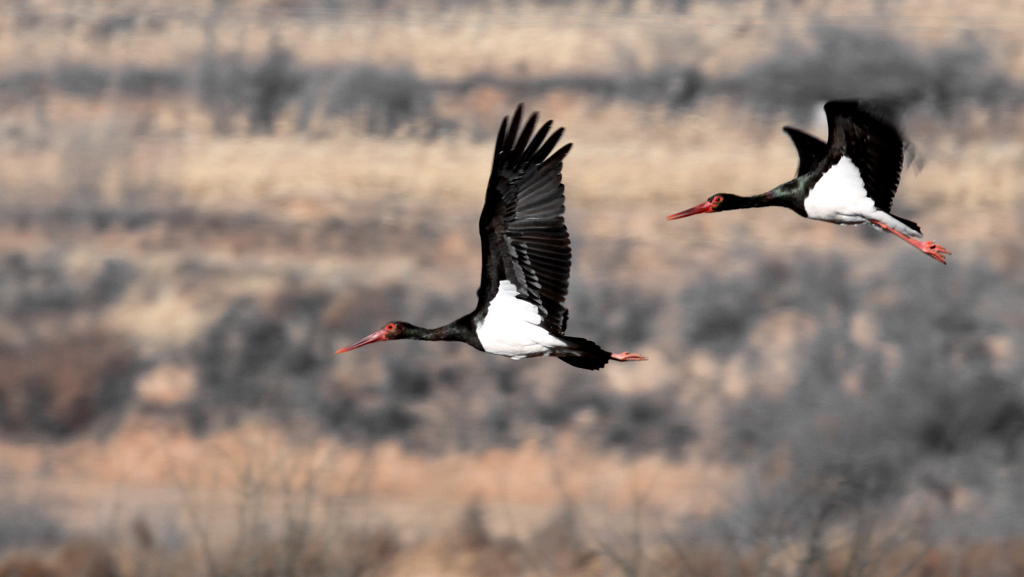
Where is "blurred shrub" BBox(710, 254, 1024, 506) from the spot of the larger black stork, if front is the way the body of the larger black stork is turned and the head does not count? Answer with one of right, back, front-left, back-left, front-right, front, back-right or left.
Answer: back-right

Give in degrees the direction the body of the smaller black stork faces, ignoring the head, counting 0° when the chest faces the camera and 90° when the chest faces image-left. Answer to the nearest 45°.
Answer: approximately 90°

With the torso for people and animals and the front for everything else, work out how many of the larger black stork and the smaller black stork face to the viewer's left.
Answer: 2

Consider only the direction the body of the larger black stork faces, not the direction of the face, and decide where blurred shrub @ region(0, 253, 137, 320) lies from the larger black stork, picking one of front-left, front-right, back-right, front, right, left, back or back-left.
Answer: front-right

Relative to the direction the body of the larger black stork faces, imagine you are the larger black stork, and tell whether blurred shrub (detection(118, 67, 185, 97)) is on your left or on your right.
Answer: on your right

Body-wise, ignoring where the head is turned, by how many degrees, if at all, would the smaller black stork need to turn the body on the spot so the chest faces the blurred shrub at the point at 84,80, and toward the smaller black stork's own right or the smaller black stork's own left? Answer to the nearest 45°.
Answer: approximately 45° to the smaller black stork's own right

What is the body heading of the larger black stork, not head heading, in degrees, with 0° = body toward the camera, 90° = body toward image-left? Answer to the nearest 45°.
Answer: approximately 90°

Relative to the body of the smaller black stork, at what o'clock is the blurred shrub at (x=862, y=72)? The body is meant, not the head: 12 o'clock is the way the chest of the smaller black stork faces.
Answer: The blurred shrub is roughly at 3 o'clock from the smaller black stork.
